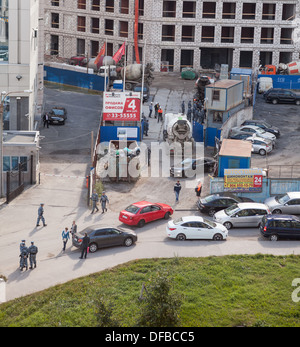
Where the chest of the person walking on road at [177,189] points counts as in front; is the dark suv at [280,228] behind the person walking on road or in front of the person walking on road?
in front

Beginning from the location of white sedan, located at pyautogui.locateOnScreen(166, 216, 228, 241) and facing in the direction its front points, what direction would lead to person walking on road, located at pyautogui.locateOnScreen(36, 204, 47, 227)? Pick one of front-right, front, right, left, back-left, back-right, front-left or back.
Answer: back

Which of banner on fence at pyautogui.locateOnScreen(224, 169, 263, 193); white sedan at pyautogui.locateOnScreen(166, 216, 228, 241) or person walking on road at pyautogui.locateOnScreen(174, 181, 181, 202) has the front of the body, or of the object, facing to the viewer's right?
the white sedan

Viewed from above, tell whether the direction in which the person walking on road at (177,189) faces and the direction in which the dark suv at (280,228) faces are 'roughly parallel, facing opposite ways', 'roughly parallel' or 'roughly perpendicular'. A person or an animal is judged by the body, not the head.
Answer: roughly perpendicular

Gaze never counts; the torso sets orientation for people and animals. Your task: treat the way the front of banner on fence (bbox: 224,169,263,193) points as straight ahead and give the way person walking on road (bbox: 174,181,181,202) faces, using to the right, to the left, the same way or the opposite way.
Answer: the same way

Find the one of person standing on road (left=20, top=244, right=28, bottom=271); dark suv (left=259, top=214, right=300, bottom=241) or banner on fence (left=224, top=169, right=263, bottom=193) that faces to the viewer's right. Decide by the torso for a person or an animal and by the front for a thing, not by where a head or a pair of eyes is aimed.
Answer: the dark suv

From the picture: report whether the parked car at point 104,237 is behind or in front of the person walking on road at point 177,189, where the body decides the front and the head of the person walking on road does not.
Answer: in front

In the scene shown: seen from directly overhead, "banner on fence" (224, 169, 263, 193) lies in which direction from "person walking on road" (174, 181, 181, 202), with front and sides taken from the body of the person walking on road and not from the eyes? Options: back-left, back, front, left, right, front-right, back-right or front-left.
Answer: left

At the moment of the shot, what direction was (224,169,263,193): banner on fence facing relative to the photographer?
facing the viewer

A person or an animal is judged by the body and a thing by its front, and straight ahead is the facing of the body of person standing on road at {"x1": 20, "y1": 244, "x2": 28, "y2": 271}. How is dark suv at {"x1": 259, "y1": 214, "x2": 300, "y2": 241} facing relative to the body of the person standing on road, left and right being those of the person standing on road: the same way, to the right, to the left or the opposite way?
to the right

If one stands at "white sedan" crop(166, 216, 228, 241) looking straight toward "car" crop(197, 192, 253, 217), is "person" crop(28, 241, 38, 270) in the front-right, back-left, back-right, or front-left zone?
back-left

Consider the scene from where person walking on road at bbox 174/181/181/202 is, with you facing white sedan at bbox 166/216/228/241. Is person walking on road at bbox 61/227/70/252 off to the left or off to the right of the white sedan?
right
